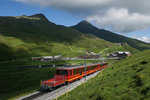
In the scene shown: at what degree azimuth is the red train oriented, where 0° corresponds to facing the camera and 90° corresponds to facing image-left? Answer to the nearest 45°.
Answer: approximately 45°
